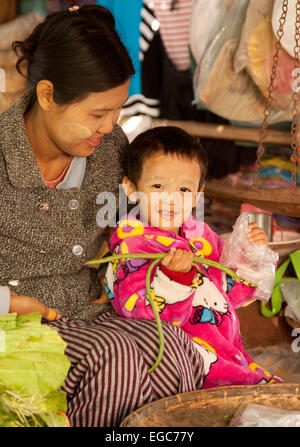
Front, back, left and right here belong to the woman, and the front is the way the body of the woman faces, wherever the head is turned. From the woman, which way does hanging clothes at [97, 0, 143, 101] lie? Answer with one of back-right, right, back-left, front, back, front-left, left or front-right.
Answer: back-left

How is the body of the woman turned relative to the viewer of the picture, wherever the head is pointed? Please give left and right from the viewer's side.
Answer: facing the viewer and to the right of the viewer

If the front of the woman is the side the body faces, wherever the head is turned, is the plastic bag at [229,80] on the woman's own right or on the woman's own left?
on the woman's own left
